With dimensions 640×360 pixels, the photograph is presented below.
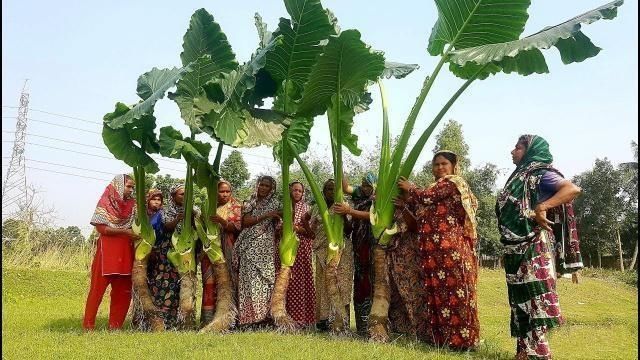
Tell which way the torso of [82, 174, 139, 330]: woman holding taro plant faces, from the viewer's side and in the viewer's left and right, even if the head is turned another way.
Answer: facing the viewer and to the right of the viewer

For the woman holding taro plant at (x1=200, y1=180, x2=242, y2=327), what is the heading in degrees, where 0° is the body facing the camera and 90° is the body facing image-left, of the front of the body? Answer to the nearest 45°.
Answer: approximately 45°

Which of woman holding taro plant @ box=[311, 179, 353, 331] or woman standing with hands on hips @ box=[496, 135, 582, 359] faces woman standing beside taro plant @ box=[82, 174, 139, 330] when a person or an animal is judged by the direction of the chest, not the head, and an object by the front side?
woman standing with hands on hips @ box=[496, 135, 582, 359]

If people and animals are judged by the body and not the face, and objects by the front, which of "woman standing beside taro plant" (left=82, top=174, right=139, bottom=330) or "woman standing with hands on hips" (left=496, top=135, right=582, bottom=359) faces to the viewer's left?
"woman standing with hands on hips" (left=496, top=135, right=582, bottom=359)

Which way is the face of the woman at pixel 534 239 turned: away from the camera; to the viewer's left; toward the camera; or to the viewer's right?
to the viewer's left

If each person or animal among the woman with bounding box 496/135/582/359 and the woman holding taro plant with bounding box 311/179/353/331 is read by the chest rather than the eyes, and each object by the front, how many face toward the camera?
1

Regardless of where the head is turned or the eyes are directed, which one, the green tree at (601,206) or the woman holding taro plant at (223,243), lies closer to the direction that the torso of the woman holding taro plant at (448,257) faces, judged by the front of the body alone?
the woman holding taro plant

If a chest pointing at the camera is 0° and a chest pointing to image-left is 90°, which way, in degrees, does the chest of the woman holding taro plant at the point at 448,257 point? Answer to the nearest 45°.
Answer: approximately 45°

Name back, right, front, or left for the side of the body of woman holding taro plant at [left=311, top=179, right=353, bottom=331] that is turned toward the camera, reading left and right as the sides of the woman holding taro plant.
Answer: front

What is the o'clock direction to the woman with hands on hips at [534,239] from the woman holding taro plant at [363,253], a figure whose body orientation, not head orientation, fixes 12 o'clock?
the woman with hands on hips at [534,239] is roughly at 9 o'clock from the woman holding taro plant at [363,253].

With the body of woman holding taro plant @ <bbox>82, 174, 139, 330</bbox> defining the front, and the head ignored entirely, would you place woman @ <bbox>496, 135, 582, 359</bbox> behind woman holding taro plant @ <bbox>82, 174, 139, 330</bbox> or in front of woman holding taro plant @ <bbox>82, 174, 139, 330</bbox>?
in front

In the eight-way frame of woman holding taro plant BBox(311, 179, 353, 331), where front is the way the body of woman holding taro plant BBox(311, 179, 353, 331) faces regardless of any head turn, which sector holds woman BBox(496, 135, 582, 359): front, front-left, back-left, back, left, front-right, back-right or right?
front-left

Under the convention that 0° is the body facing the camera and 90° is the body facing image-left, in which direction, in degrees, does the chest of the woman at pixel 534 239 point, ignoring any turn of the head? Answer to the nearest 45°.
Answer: approximately 90°

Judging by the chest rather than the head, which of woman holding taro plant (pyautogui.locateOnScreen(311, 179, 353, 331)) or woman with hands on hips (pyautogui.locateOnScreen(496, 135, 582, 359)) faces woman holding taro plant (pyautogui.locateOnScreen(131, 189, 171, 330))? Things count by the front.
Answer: woman with hands on hips (pyautogui.locateOnScreen(496, 135, 582, 359))

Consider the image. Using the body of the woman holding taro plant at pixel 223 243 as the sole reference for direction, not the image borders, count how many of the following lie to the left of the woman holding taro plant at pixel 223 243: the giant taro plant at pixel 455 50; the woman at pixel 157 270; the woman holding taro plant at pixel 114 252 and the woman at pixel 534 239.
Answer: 2
